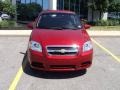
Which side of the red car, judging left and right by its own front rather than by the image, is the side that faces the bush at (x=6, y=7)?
back

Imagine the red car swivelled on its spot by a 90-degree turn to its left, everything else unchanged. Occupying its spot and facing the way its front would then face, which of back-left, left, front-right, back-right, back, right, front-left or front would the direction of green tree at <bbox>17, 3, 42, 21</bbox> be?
left

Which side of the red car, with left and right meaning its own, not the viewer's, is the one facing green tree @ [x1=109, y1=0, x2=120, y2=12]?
back

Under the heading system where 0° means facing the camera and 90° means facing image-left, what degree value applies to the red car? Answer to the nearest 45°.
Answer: approximately 0°
